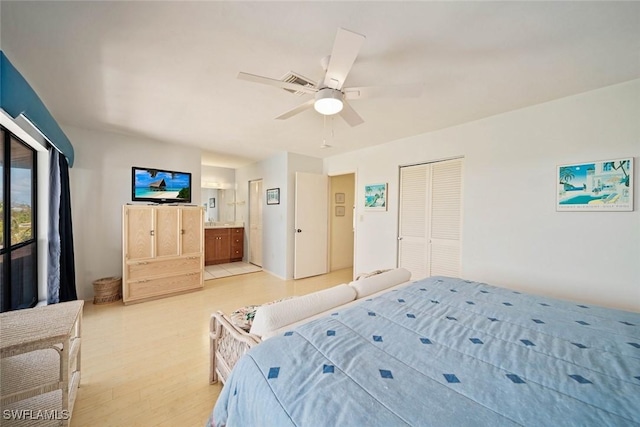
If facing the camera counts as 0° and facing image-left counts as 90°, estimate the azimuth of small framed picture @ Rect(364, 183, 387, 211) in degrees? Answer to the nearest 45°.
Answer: approximately 45°

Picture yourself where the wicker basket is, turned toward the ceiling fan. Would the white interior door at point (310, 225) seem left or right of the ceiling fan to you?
left

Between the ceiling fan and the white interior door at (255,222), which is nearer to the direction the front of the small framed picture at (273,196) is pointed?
the ceiling fan
